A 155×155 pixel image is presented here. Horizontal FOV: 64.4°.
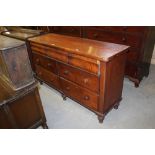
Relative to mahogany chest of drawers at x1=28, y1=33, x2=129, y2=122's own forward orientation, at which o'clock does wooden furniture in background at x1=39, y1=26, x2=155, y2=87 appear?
The wooden furniture in background is roughly at 6 o'clock from the mahogany chest of drawers.

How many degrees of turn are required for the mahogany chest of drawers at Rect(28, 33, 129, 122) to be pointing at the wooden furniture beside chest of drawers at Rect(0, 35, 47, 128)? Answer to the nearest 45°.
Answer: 0° — it already faces it

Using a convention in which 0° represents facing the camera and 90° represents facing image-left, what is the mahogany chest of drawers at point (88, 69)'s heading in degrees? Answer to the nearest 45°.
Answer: approximately 45°

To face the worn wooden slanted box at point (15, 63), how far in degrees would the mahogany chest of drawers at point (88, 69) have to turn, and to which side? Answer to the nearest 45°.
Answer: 0° — it already faces it
